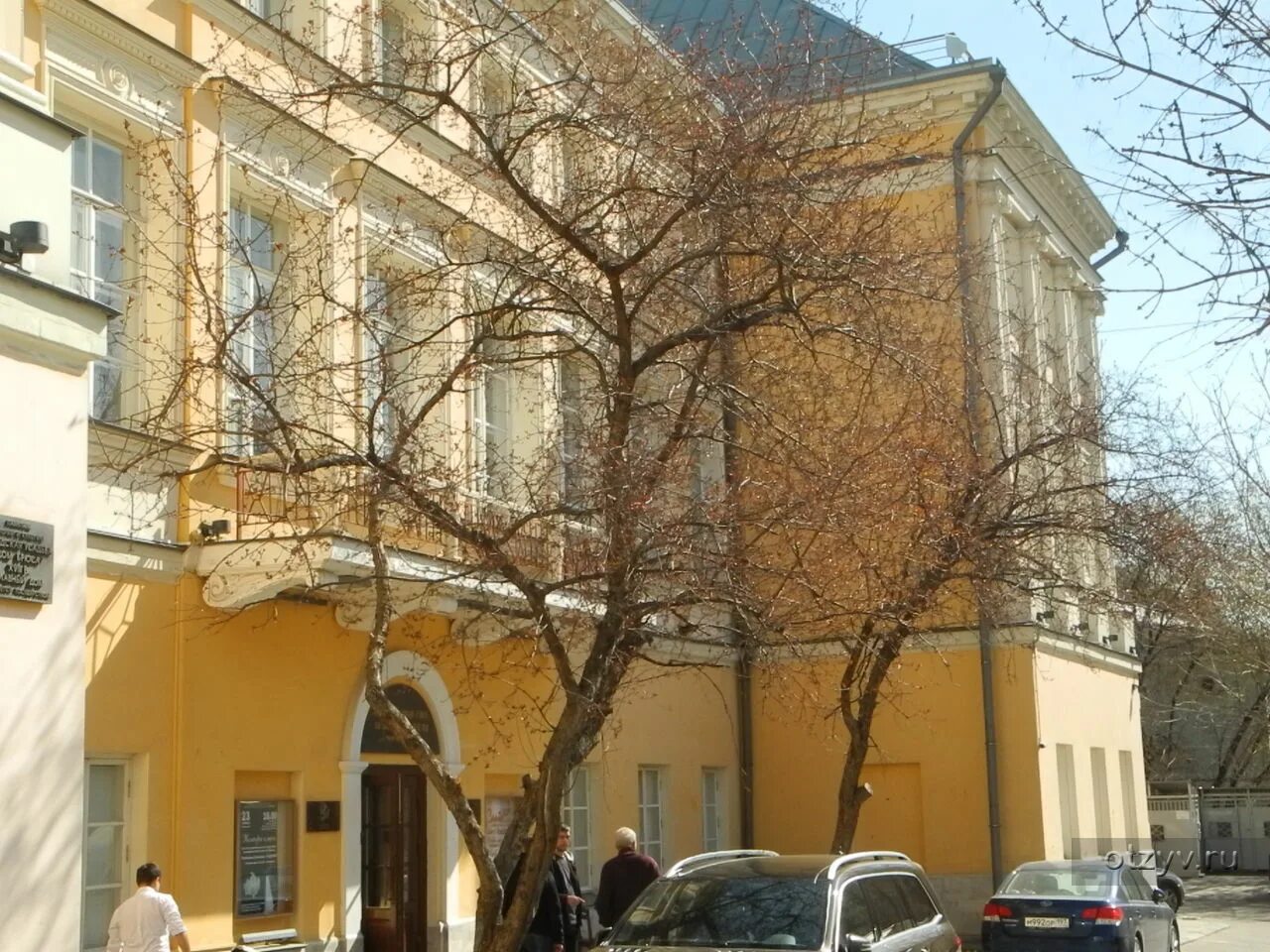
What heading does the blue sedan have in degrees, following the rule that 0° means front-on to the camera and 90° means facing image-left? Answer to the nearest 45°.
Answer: approximately 225°

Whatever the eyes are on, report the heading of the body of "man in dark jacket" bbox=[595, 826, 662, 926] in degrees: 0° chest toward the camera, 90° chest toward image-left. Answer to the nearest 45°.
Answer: approximately 180°

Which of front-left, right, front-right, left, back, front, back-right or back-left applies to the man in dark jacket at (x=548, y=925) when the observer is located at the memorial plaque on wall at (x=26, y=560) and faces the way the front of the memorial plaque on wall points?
left

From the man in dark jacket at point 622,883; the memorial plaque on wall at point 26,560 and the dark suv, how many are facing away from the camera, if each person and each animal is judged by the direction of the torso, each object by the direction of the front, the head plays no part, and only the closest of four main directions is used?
1

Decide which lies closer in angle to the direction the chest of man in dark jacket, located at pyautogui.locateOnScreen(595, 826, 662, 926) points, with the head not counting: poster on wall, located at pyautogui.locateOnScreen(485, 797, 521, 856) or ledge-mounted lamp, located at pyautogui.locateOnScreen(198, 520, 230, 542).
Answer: the poster on wall

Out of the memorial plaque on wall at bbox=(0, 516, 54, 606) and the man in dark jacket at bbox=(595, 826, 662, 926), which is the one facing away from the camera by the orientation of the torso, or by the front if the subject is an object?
the man in dark jacket

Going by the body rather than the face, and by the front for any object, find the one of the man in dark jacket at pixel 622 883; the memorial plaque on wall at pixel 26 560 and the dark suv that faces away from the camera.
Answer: the man in dark jacket

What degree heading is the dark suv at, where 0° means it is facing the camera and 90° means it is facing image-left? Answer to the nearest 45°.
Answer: approximately 45°

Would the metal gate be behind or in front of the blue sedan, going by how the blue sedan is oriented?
in front

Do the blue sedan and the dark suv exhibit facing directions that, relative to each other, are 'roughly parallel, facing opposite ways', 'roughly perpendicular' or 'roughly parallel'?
roughly parallel, facing opposite ways

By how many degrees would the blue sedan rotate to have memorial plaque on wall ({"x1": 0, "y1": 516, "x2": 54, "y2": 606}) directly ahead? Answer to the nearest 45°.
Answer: approximately 180°

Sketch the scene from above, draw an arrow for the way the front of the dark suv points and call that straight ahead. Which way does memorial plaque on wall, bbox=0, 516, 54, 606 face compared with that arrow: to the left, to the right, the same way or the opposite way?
to the left

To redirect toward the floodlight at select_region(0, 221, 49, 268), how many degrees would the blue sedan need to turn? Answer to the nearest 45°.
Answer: approximately 180°

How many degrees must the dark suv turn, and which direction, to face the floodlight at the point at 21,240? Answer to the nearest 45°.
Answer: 0° — it already faces it

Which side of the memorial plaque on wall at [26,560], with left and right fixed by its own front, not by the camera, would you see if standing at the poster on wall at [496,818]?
left

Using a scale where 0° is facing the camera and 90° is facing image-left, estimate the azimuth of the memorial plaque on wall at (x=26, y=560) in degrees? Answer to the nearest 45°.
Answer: approximately 315°
